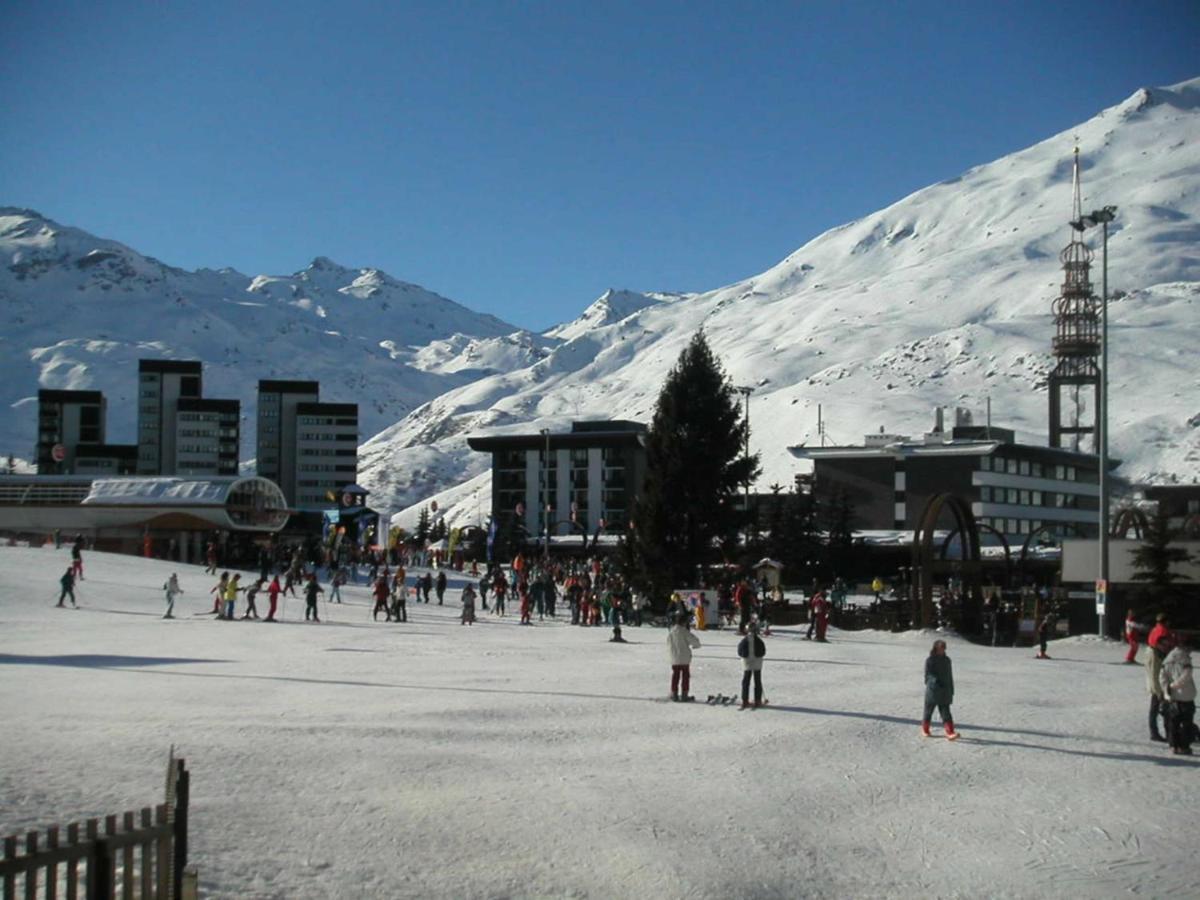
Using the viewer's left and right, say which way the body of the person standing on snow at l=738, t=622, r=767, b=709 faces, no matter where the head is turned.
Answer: facing away from the viewer

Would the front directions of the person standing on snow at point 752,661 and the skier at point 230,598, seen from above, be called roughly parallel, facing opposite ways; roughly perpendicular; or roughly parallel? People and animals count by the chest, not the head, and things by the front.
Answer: roughly perpendicular

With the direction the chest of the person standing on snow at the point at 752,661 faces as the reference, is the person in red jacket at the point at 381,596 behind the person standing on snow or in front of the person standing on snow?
in front

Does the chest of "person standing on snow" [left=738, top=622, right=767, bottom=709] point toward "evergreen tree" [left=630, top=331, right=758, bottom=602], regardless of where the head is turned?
yes
